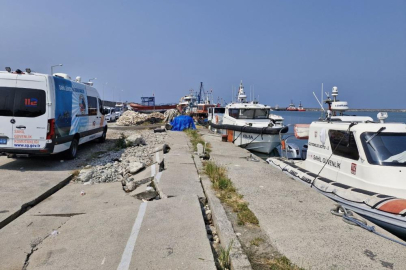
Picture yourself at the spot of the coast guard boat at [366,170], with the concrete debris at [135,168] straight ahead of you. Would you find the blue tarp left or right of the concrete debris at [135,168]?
right

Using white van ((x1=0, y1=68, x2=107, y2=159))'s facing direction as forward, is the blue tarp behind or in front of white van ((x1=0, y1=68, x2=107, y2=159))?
in front

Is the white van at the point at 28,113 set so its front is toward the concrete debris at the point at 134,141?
no

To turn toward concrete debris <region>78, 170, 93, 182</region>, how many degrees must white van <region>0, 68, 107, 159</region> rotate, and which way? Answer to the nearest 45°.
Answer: approximately 90° to its right

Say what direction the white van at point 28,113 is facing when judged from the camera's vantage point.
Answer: facing away from the viewer and to the right of the viewer

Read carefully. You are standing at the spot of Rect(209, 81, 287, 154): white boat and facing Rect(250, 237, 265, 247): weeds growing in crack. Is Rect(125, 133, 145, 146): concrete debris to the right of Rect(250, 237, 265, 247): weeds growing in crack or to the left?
right

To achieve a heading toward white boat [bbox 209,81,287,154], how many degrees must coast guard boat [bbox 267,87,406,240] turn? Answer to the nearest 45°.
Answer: approximately 180°
